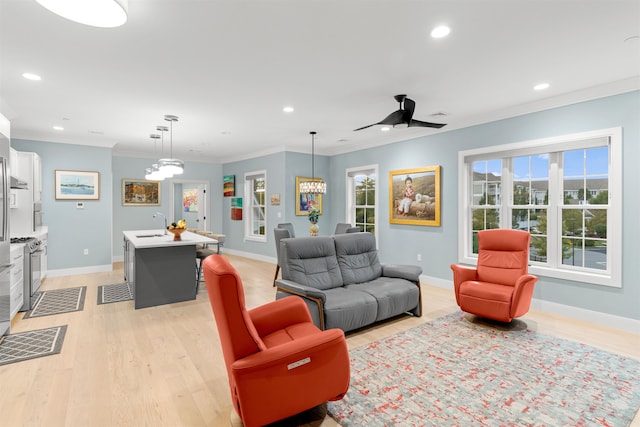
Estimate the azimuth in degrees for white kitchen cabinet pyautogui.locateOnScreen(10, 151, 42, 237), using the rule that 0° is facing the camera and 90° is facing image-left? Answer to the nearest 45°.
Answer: approximately 270°

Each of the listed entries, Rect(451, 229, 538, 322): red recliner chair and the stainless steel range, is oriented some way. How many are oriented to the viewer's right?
1

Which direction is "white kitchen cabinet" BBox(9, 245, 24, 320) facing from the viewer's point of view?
to the viewer's right

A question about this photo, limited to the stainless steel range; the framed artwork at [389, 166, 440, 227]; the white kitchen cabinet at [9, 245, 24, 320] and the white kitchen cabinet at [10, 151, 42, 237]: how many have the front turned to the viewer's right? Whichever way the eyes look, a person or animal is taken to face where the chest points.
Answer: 3

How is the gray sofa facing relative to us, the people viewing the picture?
facing the viewer and to the right of the viewer

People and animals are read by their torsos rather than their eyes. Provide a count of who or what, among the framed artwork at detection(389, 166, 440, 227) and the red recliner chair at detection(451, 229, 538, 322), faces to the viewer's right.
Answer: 0

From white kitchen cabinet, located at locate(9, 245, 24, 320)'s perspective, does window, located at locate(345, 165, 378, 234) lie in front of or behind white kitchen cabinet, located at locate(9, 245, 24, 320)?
in front

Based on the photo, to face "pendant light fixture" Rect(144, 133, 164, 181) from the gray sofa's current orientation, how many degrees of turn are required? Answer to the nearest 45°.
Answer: approximately 180°

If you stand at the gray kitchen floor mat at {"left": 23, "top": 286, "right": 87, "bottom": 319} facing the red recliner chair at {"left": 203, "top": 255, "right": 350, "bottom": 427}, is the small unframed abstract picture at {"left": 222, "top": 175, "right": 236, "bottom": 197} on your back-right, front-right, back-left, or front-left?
back-left

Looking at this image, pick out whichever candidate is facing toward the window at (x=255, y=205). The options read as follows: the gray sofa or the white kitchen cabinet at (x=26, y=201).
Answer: the white kitchen cabinet

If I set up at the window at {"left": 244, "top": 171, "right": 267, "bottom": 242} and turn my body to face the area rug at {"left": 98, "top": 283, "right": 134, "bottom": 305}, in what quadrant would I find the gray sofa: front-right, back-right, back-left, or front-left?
front-left

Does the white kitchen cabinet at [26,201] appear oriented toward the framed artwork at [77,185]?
no

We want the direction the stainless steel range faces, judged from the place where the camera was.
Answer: facing to the right of the viewer

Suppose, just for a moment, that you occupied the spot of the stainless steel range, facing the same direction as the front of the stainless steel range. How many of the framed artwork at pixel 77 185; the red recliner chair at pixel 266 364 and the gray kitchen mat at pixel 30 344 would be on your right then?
2
